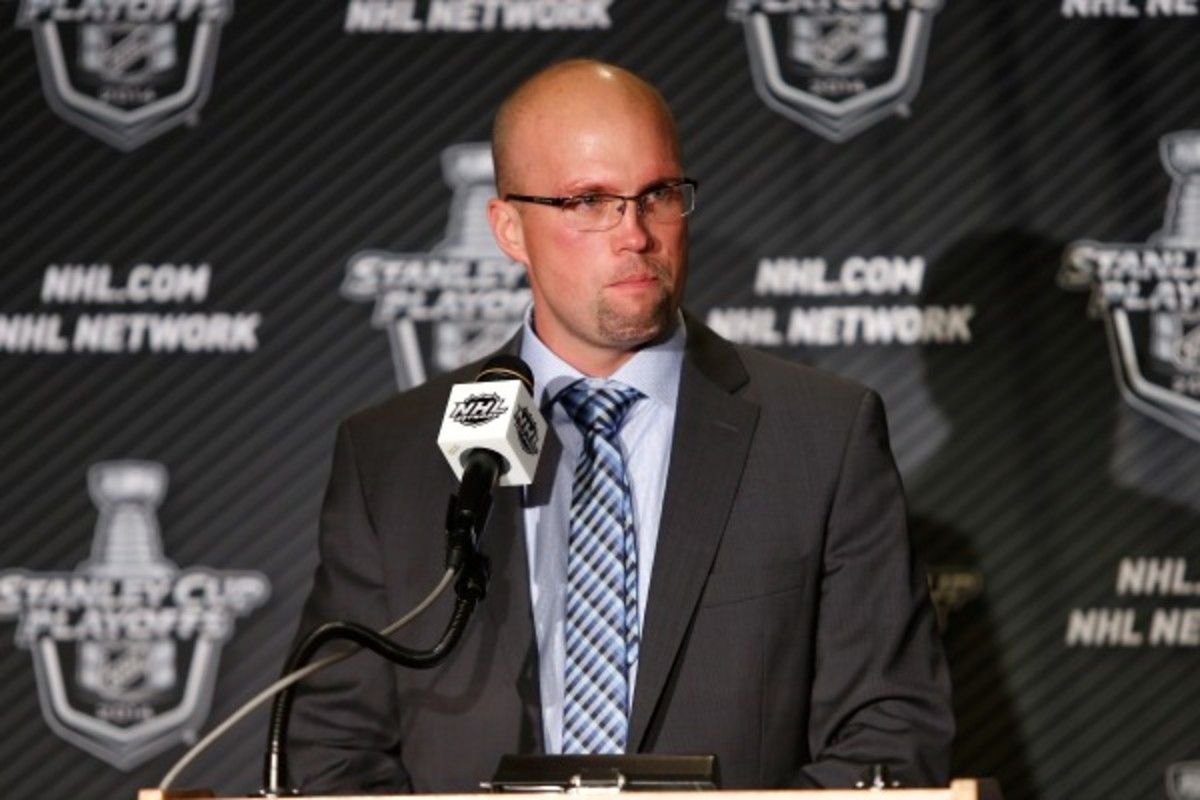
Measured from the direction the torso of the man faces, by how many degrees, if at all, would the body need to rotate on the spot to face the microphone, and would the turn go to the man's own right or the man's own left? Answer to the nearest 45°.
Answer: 0° — they already face it

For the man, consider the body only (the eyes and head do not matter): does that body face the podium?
yes

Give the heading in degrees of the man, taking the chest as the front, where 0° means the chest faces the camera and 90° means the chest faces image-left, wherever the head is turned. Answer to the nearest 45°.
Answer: approximately 0°
